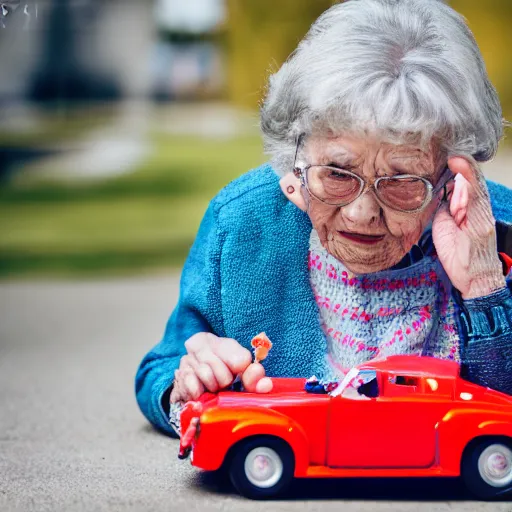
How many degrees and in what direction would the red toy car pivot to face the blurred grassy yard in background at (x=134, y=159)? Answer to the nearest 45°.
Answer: approximately 90° to its right

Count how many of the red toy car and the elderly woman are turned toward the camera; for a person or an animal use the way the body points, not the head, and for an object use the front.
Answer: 1

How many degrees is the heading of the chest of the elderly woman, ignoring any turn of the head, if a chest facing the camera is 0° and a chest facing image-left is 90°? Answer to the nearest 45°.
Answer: approximately 0°

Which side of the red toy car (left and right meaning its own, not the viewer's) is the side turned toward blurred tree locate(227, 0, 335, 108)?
right

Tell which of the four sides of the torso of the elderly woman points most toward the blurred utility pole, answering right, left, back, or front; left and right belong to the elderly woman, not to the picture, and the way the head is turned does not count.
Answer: back

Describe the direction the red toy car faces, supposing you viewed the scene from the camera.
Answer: facing to the left of the viewer

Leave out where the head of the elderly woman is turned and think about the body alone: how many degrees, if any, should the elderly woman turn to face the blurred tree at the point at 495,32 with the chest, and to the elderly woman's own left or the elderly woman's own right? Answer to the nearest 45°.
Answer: approximately 180°

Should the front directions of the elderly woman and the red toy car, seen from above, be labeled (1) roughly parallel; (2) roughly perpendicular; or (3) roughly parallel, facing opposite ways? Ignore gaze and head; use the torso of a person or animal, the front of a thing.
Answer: roughly perpendicular

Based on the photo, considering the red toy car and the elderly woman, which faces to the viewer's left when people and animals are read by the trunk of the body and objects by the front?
the red toy car

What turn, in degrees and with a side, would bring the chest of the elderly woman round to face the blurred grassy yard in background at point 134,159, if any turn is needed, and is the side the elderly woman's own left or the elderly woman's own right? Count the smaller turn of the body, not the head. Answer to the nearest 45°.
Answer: approximately 180°

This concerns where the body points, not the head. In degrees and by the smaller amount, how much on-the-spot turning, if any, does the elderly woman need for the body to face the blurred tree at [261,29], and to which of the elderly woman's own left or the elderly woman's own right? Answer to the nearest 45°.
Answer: approximately 180°
